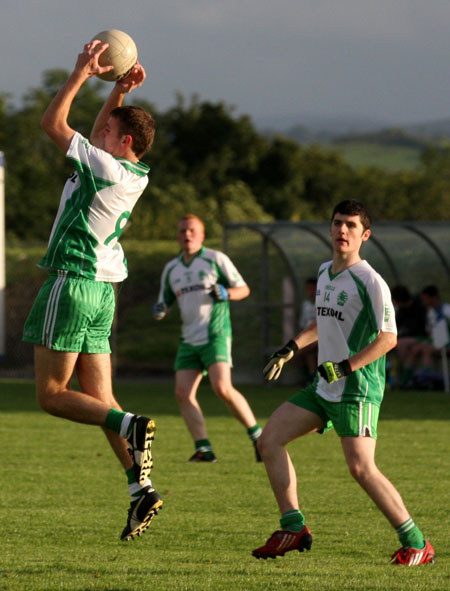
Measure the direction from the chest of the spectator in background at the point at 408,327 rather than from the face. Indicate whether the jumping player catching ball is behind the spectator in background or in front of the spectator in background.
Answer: in front

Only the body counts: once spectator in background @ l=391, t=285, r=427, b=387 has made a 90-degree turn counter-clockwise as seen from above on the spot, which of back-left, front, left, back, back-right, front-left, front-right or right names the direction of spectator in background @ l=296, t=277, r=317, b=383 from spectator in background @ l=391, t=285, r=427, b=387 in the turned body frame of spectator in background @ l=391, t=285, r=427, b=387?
back-right

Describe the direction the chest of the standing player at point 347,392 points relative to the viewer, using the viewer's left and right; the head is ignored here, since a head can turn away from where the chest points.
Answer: facing the viewer and to the left of the viewer

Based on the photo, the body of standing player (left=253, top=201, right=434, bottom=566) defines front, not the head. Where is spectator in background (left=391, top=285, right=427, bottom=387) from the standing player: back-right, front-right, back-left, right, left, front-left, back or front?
back-right

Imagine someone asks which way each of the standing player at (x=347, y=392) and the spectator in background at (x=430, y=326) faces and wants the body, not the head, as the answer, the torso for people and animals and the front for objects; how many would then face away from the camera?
0

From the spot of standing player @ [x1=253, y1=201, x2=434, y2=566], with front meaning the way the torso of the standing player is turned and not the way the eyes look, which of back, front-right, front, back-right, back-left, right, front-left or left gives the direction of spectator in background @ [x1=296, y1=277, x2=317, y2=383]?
back-right

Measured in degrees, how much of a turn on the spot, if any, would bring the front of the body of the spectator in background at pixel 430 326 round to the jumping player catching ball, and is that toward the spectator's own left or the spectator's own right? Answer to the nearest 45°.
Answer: approximately 45° to the spectator's own left

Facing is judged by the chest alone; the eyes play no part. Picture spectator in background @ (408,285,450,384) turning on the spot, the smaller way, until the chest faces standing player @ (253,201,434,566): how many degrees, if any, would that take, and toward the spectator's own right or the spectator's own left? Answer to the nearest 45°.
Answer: approximately 45° to the spectator's own left

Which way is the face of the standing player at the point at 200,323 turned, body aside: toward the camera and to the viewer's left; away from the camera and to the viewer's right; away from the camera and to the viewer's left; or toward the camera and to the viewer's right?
toward the camera and to the viewer's left

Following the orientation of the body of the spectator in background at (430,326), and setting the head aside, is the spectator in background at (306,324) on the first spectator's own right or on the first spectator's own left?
on the first spectator's own right

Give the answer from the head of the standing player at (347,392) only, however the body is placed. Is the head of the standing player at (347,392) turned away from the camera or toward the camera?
toward the camera

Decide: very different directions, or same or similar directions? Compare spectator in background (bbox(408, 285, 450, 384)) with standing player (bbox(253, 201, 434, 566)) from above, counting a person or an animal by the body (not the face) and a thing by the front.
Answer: same or similar directions

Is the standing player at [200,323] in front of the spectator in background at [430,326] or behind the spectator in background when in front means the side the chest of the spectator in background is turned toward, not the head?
in front

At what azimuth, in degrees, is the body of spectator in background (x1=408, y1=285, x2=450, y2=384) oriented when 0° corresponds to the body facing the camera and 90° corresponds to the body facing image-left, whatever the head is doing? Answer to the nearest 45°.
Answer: approximately 45°

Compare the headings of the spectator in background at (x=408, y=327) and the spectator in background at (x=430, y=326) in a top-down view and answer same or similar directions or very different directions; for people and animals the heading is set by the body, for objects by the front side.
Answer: same or similar directions
